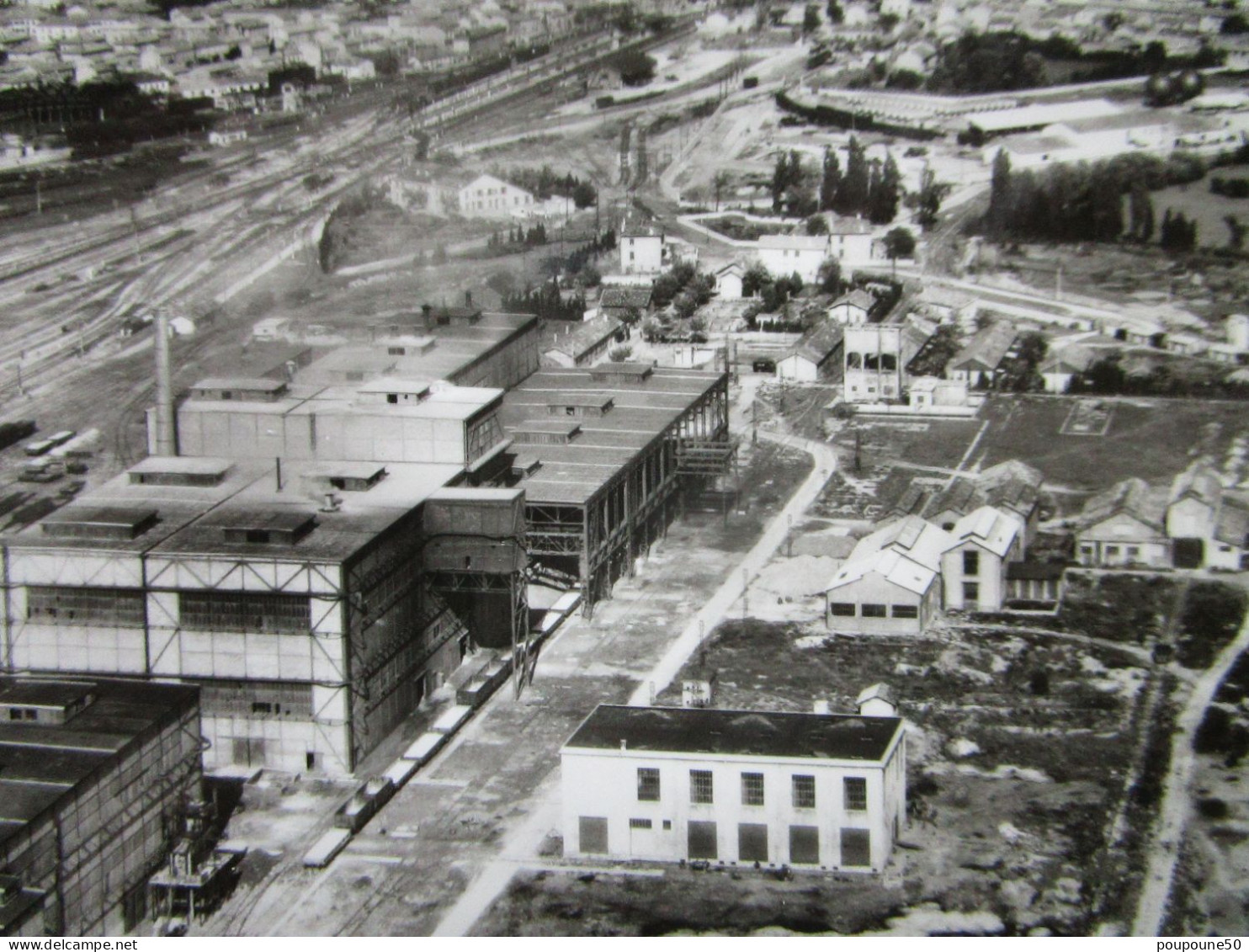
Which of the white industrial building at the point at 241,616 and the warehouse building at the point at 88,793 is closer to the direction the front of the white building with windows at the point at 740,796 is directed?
the warehouse building

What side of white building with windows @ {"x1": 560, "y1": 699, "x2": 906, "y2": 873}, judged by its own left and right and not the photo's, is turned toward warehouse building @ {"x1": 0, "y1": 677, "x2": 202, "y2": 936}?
right

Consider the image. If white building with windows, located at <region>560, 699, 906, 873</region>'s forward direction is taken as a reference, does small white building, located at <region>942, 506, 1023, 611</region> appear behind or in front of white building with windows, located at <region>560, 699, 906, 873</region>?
behind

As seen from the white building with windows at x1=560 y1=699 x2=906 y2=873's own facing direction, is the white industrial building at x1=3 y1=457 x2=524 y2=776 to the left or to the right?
on its right

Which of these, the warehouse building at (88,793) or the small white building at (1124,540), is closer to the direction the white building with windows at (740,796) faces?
the warehouse building

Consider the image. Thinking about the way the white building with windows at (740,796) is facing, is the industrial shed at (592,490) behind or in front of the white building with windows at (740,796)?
behind

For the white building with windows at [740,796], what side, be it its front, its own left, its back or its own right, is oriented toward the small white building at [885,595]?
back

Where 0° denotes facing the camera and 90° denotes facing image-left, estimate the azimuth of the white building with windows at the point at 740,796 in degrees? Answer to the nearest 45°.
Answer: approximately 0°

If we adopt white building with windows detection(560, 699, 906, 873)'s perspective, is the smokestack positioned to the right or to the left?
on its right
